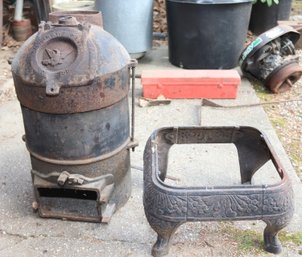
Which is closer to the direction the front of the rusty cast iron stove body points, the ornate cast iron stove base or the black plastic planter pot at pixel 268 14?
the ornate cast iron stove base

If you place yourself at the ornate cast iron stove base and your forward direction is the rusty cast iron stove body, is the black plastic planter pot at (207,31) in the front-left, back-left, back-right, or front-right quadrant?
front-right

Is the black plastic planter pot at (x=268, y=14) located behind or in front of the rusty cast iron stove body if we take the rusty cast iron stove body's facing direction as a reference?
behind

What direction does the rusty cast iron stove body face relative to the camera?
toward the camera

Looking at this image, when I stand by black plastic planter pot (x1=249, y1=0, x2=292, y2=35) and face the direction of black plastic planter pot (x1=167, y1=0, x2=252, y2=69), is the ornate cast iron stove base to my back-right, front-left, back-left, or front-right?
front-left

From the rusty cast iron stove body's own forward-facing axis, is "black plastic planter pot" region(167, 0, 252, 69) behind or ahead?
behind

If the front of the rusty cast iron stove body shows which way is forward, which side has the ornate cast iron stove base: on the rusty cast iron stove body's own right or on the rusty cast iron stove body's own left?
on the rusty cast iron stove body's own left

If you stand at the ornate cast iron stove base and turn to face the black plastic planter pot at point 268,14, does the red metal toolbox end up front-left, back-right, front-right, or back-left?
front-left

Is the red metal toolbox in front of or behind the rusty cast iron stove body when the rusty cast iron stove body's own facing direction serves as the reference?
behind

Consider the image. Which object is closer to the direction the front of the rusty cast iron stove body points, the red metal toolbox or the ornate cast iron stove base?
the ornate cast iron stove base
